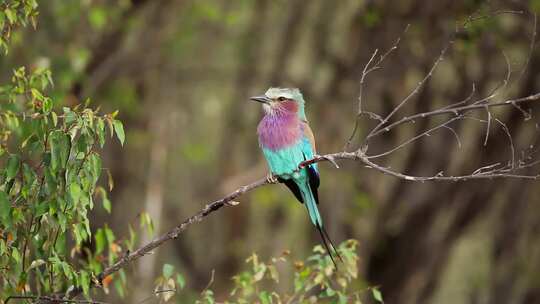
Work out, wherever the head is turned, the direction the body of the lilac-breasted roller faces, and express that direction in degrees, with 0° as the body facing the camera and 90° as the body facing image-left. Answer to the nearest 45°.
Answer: approximately 45°
